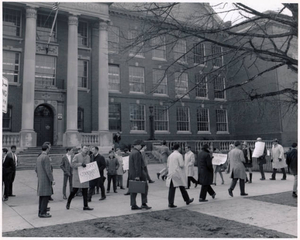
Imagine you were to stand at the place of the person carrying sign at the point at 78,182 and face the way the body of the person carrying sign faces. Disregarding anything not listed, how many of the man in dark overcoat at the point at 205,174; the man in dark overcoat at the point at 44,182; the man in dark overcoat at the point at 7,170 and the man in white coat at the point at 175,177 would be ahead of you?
2

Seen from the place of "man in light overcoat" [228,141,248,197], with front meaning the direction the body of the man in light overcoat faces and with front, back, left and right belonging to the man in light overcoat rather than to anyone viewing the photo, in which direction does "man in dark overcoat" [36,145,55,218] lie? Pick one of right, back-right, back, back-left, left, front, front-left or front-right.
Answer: back

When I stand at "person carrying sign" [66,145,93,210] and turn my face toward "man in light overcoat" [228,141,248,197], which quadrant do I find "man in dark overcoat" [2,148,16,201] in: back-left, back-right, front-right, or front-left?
back-left

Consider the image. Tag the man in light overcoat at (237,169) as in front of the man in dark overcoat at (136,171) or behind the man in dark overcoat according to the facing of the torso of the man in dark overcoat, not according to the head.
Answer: in front

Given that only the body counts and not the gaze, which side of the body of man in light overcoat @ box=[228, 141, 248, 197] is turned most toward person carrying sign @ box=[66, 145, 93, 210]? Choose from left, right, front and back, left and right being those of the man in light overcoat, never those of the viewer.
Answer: back

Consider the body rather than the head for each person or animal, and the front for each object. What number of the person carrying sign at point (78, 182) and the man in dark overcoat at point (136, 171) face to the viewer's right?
2

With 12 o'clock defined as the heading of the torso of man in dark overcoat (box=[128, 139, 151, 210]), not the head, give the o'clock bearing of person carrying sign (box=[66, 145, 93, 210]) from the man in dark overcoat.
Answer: The person carrying sign is roughly at 6 o'clock from the man in dark overcoat.

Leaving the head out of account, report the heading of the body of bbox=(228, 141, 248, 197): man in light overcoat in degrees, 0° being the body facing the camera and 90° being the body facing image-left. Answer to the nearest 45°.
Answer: approximately 225°

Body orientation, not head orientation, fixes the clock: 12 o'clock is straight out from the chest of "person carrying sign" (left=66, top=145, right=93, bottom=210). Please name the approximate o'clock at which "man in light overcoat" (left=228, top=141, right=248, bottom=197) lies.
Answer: The man in light overcoat is roughly at 12 o'clock from the person carrying sign.
